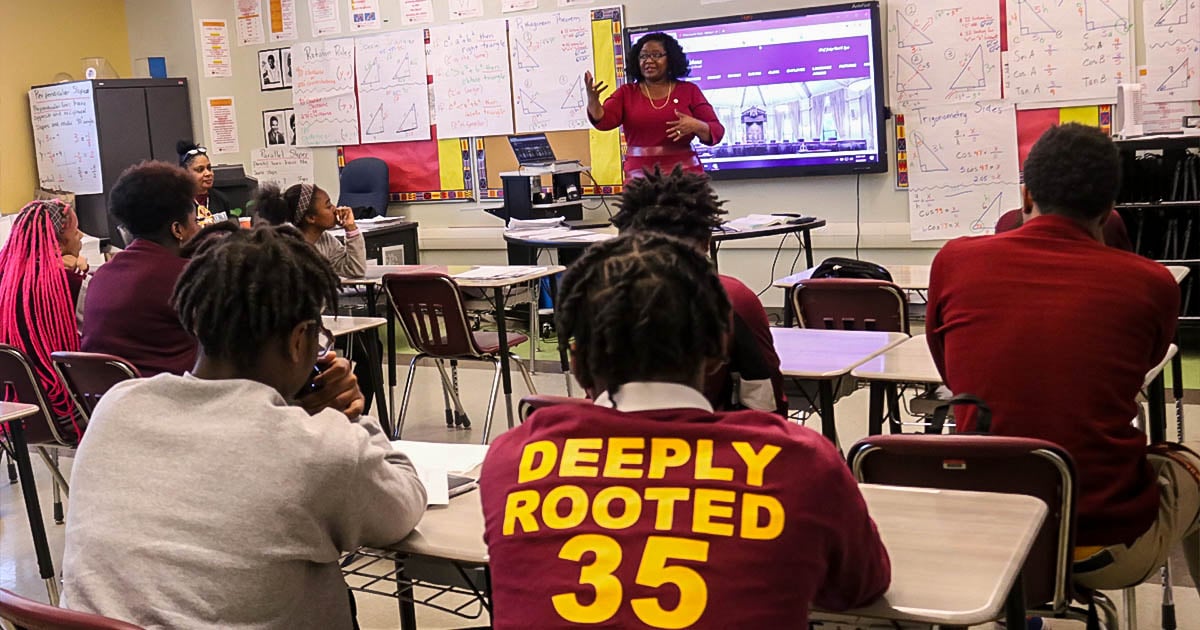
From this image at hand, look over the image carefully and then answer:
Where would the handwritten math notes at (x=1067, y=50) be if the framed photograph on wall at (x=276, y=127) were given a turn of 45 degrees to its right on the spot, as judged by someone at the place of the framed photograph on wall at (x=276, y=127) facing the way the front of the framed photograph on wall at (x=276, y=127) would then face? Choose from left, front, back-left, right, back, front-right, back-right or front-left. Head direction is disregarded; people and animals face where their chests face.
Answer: left

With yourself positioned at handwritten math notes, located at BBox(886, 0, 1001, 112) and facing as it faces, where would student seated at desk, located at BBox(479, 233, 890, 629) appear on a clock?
The student seated at desk is roughly at 12 o'clock from the handwritten math notes.

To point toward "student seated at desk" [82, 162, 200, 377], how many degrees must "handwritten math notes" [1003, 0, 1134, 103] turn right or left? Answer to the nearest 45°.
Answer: approximately 45° to its right

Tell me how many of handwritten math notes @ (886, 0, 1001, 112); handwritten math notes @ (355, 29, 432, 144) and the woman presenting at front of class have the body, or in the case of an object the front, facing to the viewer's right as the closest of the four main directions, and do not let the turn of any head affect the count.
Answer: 0

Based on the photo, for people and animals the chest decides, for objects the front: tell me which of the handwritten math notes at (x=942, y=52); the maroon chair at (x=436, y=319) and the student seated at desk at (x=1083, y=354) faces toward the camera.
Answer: the handwritten math notes

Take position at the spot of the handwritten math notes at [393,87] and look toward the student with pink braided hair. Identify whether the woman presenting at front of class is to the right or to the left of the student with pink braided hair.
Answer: left

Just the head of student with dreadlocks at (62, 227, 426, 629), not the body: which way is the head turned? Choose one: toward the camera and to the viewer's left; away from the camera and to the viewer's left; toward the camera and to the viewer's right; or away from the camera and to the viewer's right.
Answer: away from the camera and to the viewer's right

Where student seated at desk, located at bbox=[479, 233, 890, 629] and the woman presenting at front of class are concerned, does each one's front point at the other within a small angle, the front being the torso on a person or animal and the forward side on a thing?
yes

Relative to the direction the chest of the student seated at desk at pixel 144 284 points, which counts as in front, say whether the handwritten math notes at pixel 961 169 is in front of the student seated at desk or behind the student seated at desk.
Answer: in front

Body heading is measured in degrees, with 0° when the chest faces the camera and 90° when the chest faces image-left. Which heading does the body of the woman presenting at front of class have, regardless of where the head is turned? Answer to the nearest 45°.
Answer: approximately 0°

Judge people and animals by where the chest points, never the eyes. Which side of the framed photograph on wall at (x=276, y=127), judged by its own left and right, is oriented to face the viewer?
front

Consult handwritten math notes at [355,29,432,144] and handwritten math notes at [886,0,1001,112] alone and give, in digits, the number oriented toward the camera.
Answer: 2

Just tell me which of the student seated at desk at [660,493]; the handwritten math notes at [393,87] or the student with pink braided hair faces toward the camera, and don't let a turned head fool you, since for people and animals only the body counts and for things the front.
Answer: the handwritten math notes

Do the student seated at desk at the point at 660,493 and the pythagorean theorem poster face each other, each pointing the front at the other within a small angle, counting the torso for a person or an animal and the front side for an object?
yes

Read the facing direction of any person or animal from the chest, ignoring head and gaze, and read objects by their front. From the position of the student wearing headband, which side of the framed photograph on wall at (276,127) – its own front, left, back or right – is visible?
front

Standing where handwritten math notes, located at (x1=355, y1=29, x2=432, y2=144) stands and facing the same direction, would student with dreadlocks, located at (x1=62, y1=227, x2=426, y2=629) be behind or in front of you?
in front

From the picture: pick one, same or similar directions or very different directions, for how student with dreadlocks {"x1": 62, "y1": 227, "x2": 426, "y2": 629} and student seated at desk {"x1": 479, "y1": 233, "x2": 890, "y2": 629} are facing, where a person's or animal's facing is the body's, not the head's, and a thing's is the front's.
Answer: same or similar directions

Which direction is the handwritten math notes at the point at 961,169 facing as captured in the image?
toward the camera
